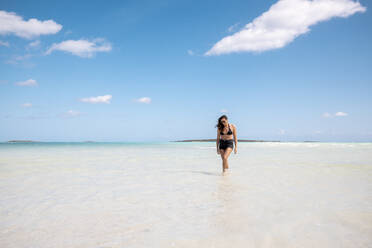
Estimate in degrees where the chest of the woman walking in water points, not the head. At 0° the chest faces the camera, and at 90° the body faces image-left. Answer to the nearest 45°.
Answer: approximately 0°
